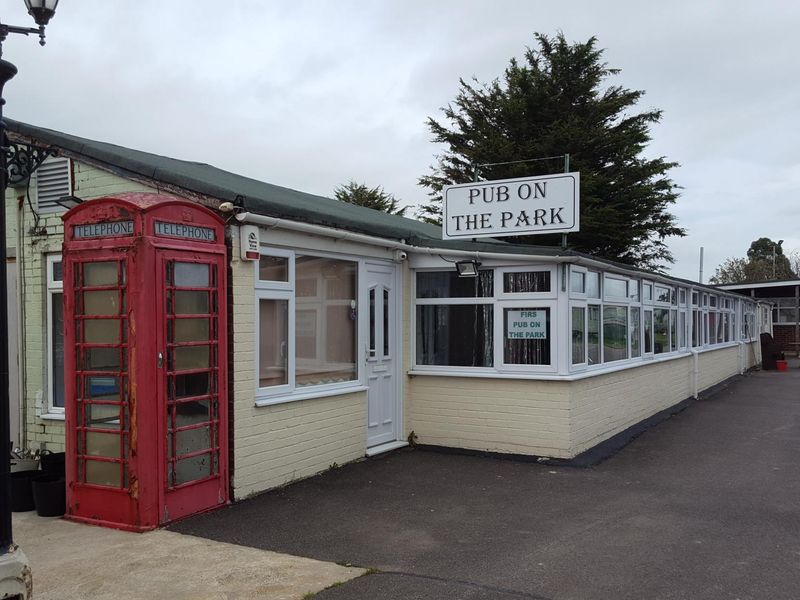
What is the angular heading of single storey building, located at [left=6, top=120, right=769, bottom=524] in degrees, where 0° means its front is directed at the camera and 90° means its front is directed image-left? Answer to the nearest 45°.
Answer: approximately 315°

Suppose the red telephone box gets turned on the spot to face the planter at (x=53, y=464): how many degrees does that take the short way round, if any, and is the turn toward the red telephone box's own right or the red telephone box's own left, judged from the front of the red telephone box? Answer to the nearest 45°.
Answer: approximately 180°

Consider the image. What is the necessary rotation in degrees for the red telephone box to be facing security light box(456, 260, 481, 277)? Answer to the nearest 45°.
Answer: approximately 90° to its left

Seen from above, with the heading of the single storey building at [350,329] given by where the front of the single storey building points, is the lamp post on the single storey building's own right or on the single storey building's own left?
on the single storey building's own right

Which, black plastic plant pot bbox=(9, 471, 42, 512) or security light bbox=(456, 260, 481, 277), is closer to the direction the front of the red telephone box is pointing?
the security light

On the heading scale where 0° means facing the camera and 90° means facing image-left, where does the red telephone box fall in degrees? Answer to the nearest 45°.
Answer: approximately 315°

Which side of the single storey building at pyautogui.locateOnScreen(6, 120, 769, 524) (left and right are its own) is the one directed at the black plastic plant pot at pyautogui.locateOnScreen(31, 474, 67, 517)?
right

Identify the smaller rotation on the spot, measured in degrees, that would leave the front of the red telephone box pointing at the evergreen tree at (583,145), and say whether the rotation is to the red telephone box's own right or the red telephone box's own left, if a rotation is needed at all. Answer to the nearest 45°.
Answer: approximately 90° to the red telephone box's own left
